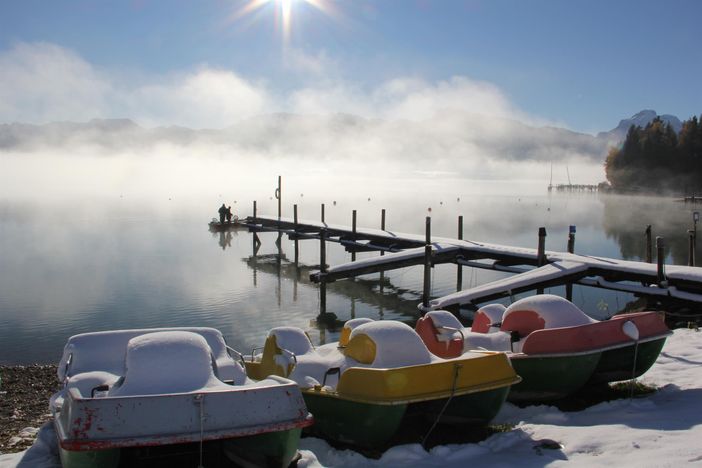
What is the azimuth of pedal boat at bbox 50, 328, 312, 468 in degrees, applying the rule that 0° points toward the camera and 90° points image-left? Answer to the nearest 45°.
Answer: approximately 0°

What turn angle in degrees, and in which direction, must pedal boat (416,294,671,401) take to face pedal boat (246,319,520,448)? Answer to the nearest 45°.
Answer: approximately 90° to its right

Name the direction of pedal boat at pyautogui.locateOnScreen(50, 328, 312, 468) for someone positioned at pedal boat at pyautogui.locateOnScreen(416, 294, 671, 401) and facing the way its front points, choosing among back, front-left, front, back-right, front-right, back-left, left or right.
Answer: right

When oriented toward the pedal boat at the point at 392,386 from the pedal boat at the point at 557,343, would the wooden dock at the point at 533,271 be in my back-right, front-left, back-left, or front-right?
back-right

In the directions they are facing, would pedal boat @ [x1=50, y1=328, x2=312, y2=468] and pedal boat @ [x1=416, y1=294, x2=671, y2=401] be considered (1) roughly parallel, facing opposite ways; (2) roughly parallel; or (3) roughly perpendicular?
roughly parallel

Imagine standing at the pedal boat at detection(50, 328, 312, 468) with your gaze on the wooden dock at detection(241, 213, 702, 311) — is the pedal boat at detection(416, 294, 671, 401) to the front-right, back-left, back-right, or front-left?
front-right

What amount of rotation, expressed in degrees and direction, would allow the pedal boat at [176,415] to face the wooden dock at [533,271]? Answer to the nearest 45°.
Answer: approximately 135° to its left

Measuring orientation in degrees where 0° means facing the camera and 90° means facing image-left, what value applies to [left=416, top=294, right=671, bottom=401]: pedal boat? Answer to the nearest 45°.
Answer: approximately 315°

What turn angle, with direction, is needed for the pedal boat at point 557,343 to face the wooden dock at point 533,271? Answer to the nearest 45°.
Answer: approximately 135° to its left

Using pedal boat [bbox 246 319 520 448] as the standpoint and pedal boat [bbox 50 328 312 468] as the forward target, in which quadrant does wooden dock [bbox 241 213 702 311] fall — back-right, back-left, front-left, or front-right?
back-right
